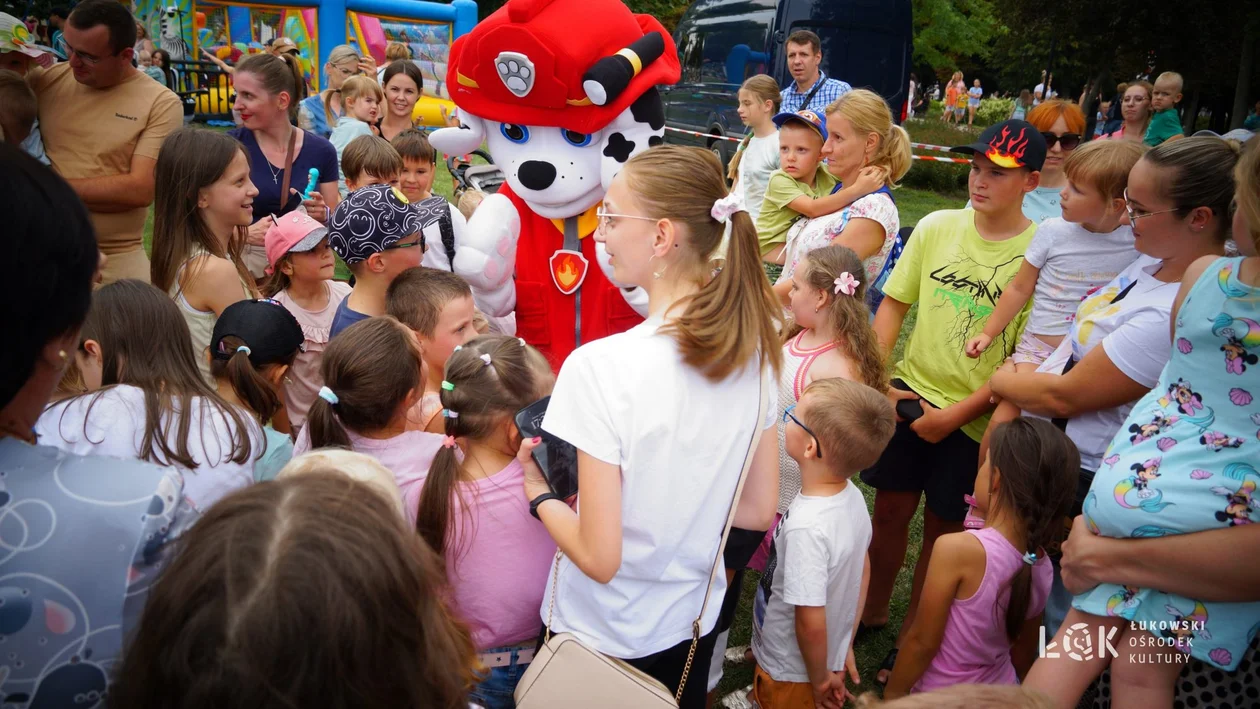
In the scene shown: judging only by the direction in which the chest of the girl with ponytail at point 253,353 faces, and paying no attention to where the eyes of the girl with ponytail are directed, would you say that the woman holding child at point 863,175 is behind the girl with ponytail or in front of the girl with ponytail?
in front

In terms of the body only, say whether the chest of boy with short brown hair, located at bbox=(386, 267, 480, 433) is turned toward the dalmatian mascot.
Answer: no

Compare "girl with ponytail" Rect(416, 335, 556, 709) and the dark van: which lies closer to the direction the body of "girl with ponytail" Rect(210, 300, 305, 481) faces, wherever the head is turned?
the dark van

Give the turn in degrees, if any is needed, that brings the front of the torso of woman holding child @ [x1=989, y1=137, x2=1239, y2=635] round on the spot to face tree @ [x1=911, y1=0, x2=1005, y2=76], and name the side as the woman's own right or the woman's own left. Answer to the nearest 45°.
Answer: approximately 90° to the woman's own right

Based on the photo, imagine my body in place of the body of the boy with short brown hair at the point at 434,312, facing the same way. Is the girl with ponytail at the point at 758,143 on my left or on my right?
on my left

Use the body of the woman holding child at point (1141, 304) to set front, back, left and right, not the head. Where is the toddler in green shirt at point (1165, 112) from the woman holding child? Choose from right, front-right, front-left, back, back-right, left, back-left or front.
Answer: right

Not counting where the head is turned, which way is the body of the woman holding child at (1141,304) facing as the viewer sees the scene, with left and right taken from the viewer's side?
facing to the left of the viewer

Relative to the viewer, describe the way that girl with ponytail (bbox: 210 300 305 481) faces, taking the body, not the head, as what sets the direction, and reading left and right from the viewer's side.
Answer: facing away from the viewer and to the right of the viewer

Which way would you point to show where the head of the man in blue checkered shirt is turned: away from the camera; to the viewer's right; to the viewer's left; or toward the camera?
toward the camera

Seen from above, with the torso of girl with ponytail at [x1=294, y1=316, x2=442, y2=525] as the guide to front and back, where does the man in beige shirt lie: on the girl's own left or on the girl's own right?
on the girl's own left

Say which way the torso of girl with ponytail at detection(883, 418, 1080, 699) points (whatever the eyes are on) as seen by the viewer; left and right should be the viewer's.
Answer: facing away from the viewer and to the left of the viewer

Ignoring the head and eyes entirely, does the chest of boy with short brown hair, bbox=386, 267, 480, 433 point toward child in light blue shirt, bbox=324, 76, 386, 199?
no

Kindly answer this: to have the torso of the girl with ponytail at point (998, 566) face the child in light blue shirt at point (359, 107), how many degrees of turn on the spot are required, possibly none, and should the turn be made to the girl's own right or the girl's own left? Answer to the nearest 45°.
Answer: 0° — they already face them

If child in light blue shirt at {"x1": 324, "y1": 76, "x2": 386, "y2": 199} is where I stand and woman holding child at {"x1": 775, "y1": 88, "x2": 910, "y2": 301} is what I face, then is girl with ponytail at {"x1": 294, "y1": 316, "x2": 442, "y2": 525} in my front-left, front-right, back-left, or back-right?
front-right

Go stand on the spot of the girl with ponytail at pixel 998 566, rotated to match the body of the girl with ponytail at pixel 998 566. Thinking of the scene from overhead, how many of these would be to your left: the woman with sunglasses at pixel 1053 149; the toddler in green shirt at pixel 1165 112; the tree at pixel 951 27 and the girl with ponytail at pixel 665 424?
1

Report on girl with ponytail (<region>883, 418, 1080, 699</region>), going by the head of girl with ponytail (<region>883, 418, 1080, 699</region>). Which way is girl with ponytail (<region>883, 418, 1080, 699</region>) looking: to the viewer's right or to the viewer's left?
to the viewer's left

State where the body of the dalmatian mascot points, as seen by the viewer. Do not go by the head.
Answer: toward the camera
